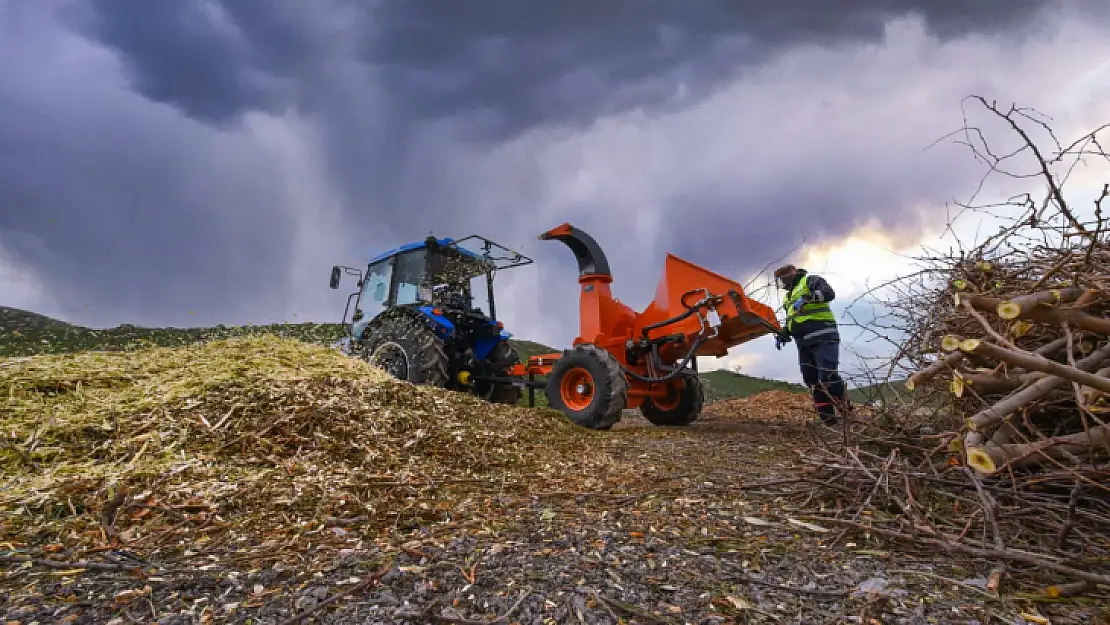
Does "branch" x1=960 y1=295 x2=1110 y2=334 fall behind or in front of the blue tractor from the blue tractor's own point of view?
behind

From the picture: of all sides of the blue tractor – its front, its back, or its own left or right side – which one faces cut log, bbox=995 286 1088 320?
back

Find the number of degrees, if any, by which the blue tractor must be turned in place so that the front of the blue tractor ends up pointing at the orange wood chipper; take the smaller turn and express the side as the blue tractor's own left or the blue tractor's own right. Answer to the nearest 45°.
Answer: approximately 180°

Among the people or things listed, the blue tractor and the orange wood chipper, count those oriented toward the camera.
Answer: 0

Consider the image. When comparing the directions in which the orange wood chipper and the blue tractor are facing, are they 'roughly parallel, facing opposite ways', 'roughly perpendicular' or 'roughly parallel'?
roughly parallel

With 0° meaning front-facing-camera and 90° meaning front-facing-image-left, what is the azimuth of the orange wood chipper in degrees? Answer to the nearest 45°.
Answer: approximately 135°

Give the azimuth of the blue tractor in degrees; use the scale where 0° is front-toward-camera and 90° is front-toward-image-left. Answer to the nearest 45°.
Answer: approximately 135°

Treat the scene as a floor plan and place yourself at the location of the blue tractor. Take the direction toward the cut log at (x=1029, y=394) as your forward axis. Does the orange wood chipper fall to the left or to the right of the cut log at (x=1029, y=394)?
left
